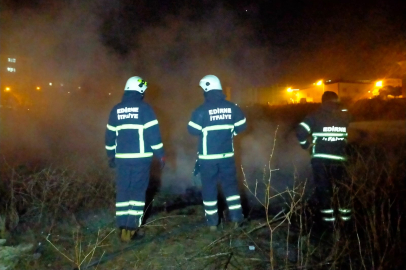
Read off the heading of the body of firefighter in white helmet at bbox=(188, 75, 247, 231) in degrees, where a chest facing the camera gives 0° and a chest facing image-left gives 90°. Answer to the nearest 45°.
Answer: approximately 180°

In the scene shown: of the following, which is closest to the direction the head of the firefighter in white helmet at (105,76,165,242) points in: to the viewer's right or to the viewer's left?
to the viewer's right

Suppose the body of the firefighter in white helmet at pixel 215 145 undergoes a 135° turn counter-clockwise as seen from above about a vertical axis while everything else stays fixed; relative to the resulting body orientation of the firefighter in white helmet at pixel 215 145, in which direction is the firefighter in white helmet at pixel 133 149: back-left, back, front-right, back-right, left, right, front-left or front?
front-right

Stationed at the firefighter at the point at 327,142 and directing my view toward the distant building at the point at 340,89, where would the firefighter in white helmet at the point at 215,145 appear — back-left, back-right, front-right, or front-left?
back-left

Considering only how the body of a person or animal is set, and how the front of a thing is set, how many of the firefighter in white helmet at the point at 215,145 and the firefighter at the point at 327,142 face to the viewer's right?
0

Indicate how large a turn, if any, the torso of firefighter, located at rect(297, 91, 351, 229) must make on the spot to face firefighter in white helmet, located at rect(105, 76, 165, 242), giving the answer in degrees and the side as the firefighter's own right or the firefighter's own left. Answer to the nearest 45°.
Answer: approximately 90° to the firefighter's own left

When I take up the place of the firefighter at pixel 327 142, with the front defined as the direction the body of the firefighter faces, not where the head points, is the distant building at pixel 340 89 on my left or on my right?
on my right

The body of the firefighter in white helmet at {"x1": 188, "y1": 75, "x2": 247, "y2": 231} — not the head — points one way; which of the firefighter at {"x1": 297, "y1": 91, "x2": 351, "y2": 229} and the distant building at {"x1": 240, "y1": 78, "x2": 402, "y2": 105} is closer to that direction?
the distant building

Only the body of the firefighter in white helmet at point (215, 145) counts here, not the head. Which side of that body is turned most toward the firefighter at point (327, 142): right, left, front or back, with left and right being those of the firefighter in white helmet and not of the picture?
right

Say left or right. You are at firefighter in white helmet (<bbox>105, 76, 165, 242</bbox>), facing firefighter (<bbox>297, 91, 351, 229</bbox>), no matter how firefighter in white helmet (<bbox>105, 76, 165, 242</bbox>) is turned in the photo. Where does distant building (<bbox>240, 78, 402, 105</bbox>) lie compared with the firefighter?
left

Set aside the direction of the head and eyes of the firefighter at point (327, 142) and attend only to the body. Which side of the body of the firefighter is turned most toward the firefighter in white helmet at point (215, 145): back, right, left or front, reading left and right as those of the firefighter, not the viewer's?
left

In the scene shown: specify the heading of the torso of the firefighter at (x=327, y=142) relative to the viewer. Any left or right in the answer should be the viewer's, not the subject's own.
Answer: facing away from the viewer and to the left of the viewer

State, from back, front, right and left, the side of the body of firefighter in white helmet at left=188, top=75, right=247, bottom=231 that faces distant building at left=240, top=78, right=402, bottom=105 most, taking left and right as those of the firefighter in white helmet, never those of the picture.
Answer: front
